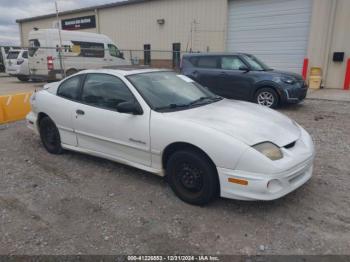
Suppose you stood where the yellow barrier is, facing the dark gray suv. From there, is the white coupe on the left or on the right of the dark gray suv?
right

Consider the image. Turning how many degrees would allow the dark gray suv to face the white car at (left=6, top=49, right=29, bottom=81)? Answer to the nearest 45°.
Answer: approximately 180°

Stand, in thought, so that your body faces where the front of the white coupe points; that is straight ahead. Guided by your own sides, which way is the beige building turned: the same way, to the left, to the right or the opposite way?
to the right

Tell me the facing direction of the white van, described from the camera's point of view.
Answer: facing away from the viewer and to the right of the viewer

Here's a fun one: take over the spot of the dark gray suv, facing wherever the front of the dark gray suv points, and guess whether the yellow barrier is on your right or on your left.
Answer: on your right

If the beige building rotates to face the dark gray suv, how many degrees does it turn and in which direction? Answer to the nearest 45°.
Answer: approximately 45° to its left

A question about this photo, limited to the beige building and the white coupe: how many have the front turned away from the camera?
0

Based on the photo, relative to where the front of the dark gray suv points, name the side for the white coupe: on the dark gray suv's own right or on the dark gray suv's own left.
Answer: on the dark gray suv's own right

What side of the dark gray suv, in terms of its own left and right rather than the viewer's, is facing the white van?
back

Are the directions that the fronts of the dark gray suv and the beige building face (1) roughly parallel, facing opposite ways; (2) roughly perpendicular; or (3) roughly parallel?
roughly perpendicular
